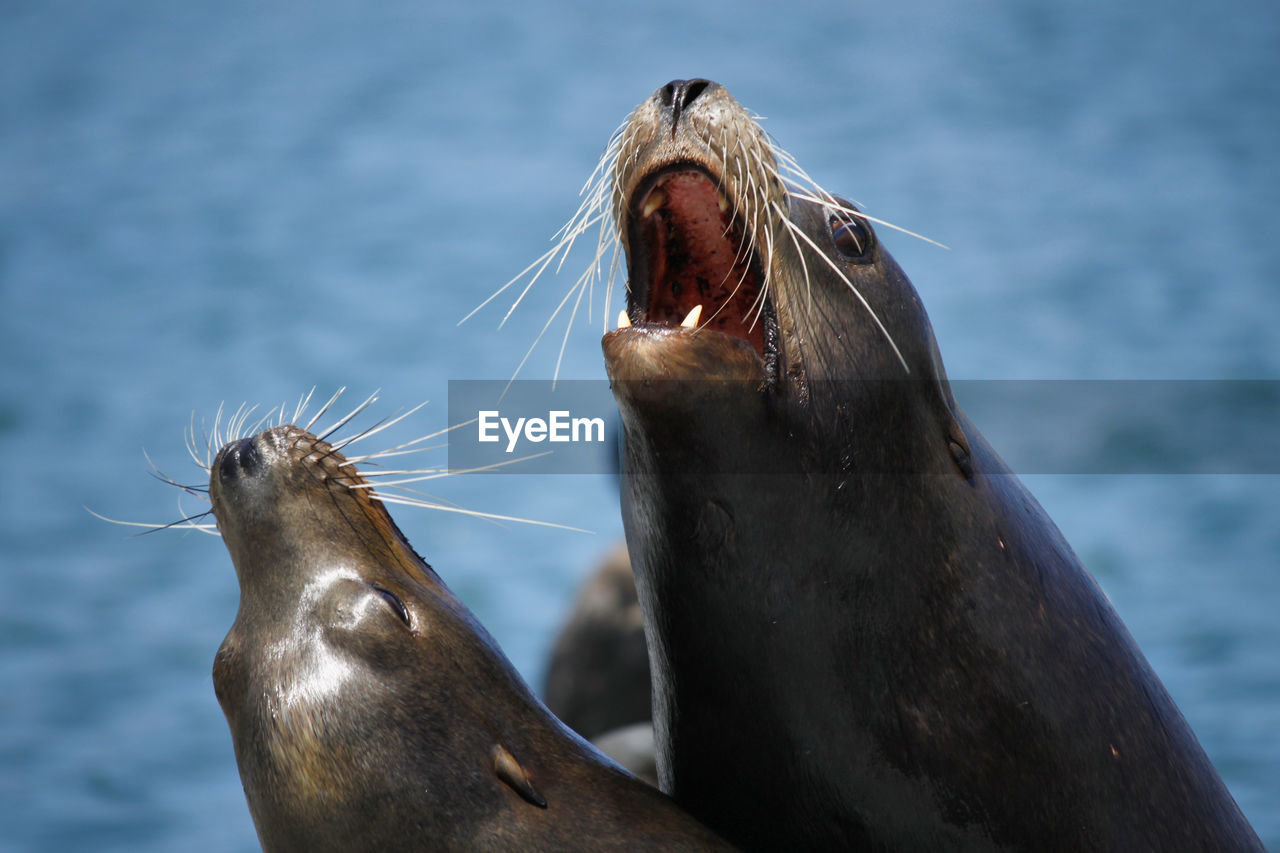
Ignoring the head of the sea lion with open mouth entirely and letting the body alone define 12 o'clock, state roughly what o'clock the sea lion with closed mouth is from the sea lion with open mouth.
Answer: The sea lion with closed mouth is roughly at 1 o'clock from the sea lion with open mouth.

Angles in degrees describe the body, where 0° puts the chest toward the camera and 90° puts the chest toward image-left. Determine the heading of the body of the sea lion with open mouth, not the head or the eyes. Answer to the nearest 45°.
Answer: approximately 45°
